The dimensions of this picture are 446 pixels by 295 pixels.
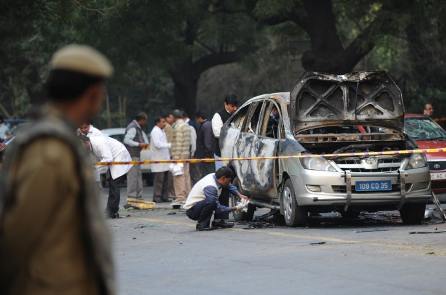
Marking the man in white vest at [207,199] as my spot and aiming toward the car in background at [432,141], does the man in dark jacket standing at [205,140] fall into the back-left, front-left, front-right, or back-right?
front-left

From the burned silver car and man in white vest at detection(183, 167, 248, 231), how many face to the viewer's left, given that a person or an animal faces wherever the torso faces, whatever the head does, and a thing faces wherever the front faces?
0

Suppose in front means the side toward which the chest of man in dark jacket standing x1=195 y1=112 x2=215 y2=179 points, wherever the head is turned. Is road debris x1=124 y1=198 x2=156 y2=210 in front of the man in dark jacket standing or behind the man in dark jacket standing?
in front

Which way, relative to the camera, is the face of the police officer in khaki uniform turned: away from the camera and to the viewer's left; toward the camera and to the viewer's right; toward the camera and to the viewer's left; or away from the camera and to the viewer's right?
away from the camera and to the viewer's right

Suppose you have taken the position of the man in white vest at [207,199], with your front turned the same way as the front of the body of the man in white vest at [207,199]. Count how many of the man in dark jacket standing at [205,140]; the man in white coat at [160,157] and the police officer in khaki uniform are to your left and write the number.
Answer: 2

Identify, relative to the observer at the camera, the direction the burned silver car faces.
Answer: facing the viewer and to the right of the viewer

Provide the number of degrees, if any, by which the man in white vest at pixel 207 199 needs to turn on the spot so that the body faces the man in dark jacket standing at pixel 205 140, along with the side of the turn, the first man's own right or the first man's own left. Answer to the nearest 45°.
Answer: approximately 90° to the first man's own left

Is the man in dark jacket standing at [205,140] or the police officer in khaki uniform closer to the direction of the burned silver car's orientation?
the police officer in khaki uniform
